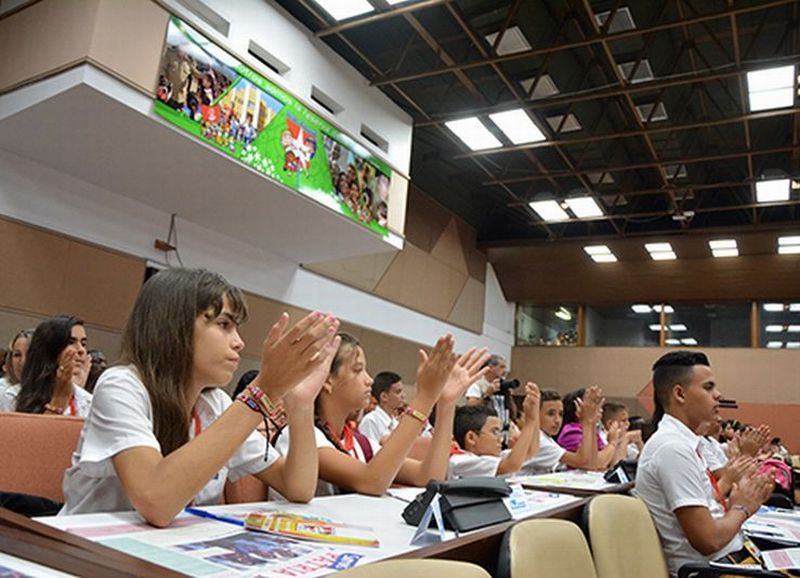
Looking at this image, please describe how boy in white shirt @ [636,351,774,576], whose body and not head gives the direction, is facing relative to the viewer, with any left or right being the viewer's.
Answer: facing to the right of the viewer

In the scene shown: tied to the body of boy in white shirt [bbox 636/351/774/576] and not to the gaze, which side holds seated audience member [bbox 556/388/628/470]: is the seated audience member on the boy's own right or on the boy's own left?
on the boy's own left

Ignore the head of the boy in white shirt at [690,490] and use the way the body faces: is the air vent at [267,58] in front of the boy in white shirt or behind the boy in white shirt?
behind

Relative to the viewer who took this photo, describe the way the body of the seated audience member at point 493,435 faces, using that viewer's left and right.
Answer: facing to the right of the viewer
